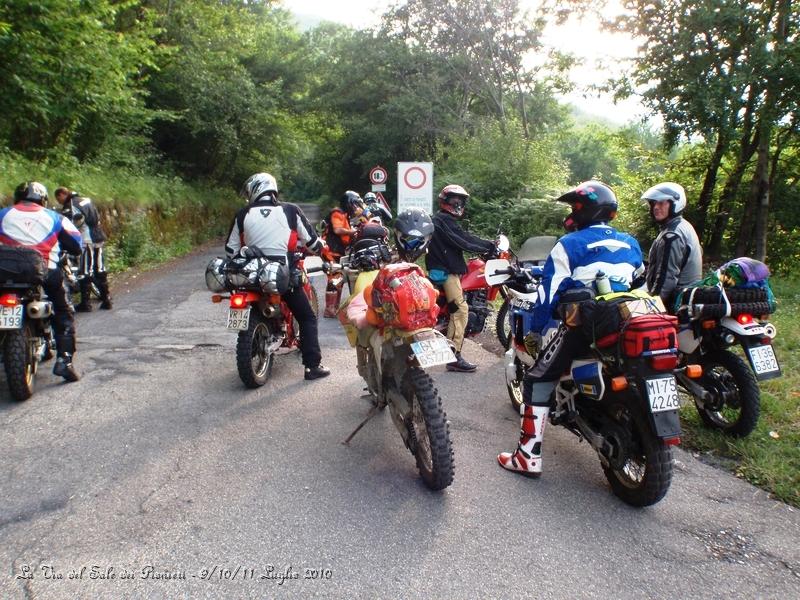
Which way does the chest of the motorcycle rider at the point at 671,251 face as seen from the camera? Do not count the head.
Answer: to the viewer's left

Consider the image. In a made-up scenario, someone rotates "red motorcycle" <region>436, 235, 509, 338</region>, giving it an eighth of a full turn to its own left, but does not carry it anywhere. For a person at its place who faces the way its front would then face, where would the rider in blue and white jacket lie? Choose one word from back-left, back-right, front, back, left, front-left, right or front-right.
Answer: right

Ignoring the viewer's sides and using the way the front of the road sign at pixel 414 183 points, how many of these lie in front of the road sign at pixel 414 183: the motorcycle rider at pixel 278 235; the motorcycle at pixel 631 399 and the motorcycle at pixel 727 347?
3

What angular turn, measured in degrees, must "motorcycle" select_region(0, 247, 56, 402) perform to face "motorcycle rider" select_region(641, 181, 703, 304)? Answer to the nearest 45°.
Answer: approximately 135° to its right

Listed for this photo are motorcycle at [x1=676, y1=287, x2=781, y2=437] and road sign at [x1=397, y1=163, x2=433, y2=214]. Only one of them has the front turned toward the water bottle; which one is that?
the road sign

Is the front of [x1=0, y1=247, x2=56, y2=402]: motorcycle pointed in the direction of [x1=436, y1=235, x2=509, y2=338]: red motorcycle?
no

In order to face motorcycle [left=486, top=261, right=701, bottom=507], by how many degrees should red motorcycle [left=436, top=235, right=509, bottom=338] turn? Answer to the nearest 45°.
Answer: approximately 45° to its right

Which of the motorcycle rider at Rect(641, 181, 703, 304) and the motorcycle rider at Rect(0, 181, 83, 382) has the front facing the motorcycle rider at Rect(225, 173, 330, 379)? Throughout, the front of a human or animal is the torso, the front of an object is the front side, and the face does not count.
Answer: the motorcycle rider at Rect(641, 181, 703, 304)

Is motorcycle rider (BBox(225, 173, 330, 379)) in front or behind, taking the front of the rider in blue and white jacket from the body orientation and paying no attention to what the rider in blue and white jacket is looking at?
in front

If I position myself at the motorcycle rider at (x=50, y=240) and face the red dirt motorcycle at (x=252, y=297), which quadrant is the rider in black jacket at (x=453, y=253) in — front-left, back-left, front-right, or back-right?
front-left

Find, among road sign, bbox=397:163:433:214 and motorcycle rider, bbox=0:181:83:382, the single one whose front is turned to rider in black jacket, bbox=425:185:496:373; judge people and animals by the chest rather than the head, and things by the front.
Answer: the road sign

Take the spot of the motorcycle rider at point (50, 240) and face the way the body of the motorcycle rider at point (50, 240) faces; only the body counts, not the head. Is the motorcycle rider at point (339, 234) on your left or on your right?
on your right

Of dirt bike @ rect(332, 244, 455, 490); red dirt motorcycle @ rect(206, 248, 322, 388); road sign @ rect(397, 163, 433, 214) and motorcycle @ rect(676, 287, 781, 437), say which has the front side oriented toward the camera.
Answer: the road sign

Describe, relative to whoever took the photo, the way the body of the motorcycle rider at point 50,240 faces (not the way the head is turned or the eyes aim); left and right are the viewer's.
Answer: facing away from the viewer

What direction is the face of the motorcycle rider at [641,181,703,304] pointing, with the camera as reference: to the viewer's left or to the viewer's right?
to the viewer's left

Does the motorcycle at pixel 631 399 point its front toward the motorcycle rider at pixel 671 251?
no

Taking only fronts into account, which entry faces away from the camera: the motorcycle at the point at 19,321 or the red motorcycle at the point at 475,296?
the motorcycle

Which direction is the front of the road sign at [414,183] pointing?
toward the camera
